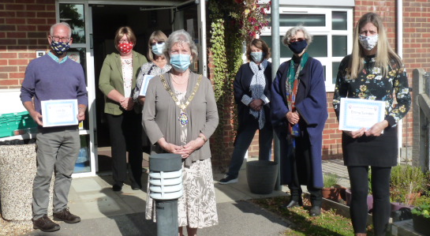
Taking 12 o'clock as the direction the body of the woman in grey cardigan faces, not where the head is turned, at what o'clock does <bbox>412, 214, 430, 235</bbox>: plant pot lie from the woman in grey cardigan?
The plant pot is roughly at 9 o'clock from the woman in grey cardigan.

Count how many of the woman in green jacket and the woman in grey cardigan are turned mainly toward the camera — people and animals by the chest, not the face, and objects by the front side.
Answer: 2

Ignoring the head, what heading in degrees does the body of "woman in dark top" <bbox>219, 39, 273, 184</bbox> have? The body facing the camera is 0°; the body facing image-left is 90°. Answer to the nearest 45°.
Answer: approximately 0°

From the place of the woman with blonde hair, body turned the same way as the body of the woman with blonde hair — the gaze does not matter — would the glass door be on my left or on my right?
on my right

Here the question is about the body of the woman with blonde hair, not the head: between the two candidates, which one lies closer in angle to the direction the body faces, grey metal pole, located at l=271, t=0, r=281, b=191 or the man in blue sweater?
the man in blue sweater

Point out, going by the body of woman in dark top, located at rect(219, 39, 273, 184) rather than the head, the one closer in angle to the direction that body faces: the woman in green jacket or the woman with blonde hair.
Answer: the woman with blonde hair

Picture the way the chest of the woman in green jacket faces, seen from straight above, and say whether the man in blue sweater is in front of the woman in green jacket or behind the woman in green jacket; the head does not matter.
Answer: in front

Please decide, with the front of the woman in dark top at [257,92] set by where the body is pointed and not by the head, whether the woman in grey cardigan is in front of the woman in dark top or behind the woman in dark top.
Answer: in front

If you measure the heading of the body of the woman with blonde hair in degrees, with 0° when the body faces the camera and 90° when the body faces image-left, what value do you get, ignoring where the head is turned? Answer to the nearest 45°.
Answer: approximately 0°

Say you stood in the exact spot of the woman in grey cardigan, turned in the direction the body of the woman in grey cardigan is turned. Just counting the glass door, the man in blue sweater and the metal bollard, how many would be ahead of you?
1
